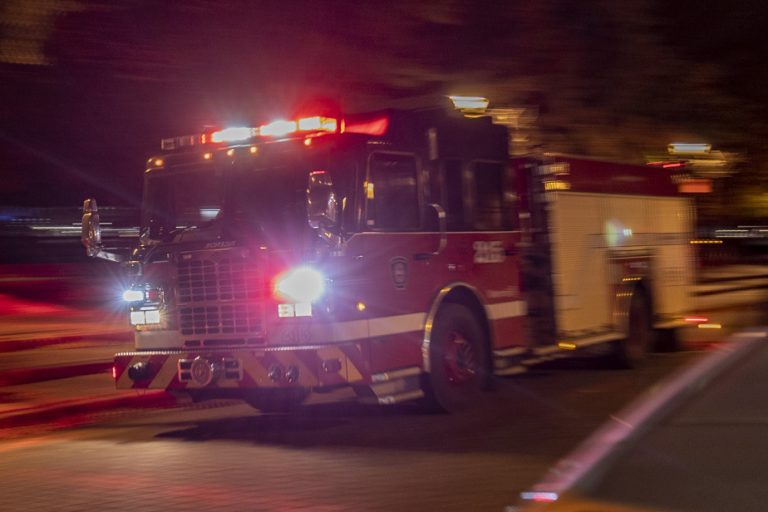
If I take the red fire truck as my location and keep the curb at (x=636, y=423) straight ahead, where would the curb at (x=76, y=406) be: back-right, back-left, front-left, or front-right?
back-right

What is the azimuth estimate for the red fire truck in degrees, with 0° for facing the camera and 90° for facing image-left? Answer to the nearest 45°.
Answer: approximately 45°

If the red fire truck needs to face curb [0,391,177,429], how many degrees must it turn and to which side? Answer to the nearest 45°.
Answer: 0° — it already faces it

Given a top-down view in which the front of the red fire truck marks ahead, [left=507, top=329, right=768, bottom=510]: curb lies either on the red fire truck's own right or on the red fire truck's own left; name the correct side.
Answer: on the red fire truck's own left
